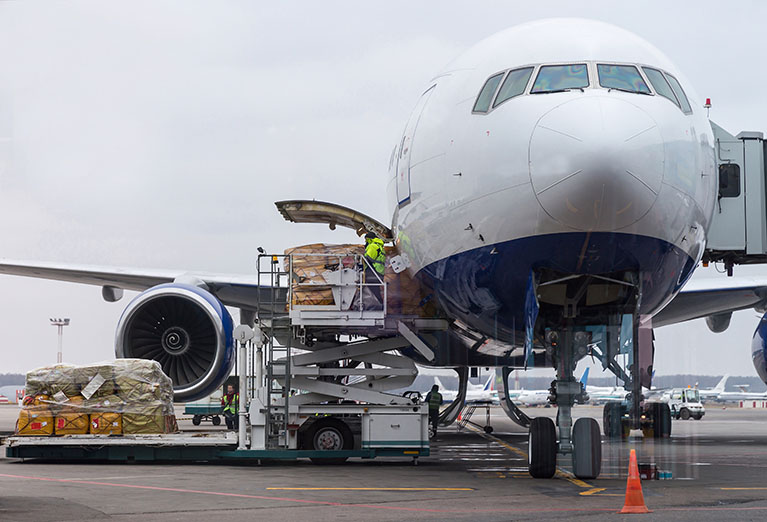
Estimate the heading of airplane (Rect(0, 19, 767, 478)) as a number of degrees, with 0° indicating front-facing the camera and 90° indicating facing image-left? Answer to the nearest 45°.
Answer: approximately 0°
